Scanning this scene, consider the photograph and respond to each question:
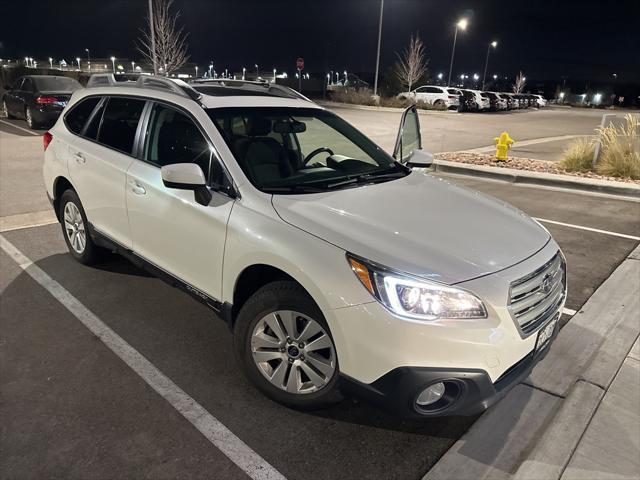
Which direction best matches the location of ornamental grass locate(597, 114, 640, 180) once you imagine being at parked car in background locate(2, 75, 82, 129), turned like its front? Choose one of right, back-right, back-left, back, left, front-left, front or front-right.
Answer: back

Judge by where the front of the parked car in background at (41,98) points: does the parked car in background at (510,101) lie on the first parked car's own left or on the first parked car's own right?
on the first parked car's own right

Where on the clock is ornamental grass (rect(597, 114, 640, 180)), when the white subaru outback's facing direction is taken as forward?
The ornamental grass is roughly at 9 o'clock from the white subaru outback.

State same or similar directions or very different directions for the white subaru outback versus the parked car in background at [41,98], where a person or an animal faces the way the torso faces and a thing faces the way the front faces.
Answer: very different directions

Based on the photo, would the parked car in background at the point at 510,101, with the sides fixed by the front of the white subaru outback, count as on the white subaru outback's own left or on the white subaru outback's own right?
on the white subaru outback's own left

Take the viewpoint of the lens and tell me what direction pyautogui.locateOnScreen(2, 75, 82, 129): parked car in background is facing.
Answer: facing away from the viewer and to the left of the viewer

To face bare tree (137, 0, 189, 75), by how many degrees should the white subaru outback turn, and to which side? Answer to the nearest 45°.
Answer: approximately 135° to its left

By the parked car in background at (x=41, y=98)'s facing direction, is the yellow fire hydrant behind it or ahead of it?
behind

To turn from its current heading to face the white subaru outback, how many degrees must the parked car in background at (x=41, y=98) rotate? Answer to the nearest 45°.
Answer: approximately 135° to its left

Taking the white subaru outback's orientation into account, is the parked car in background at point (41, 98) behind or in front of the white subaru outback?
behind

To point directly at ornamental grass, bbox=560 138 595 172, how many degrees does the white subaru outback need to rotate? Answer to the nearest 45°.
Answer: approximately 90° to its left

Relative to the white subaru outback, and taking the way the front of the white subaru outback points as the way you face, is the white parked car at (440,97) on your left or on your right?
on your left

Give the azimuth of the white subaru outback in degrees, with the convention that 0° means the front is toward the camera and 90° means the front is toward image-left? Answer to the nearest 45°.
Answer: approximately 315°
